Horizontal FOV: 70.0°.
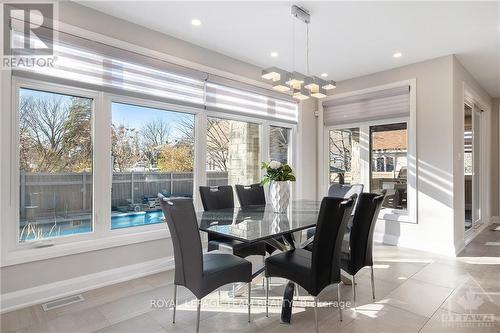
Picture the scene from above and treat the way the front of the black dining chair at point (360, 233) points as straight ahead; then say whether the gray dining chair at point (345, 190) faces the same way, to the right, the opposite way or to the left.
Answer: to the left

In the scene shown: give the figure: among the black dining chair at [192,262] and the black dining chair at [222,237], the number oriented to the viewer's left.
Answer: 0

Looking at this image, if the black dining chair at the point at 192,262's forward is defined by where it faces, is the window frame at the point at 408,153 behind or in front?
in front

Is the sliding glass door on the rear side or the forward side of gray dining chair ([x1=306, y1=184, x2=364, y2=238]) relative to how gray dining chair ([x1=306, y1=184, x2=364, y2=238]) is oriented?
on the rear side

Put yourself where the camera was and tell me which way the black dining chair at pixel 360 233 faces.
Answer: facing away from the viewer and to the left of the viewer

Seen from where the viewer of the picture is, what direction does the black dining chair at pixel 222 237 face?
facing the viewer and to the right of the viewer

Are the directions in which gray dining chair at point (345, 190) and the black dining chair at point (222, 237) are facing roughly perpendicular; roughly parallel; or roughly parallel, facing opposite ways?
roughly perpendicular

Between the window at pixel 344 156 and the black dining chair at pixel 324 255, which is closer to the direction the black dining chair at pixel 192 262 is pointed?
the window

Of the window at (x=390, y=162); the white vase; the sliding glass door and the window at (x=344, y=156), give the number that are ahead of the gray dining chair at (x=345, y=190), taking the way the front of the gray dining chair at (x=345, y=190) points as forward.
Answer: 1

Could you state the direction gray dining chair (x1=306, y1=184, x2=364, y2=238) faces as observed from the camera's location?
facing the viewer and to the left of the viewer

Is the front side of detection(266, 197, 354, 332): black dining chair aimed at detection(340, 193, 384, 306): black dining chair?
no

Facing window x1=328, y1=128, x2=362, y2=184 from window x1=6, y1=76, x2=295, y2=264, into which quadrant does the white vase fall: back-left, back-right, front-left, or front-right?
front-right

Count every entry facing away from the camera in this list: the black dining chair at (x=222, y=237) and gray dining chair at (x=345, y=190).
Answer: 0

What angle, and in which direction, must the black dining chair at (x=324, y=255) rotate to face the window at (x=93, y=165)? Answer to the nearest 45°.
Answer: approximately 45° to its left

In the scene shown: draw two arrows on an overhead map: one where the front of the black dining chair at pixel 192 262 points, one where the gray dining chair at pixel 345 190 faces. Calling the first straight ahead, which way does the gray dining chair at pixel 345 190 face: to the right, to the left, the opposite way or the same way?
the opposite way

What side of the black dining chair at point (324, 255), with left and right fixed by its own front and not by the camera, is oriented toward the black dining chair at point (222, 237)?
front
